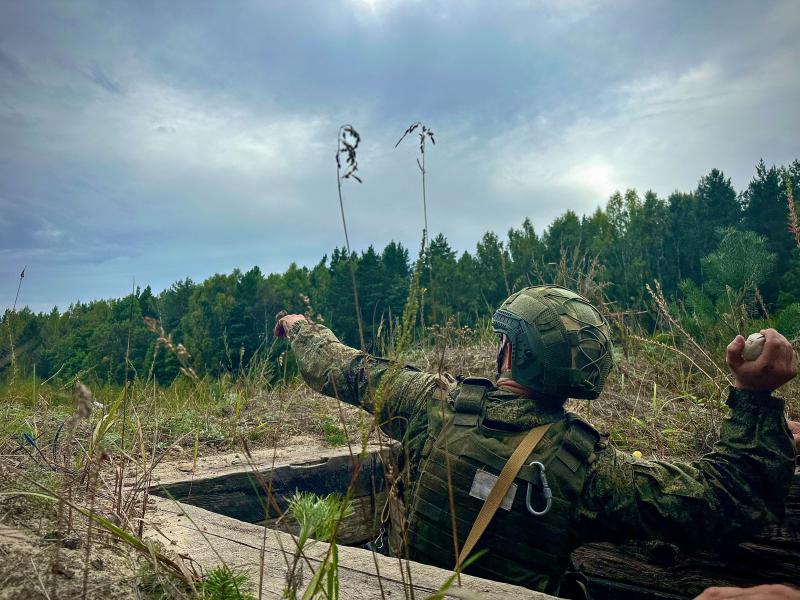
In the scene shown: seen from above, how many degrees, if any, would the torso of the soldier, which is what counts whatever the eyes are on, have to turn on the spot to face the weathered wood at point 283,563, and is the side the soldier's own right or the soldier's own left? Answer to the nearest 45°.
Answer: approximately 90° to the soldier's own left

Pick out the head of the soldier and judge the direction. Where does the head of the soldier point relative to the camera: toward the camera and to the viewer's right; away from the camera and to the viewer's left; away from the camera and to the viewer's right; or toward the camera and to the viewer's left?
away from the camera and to the viewer's left

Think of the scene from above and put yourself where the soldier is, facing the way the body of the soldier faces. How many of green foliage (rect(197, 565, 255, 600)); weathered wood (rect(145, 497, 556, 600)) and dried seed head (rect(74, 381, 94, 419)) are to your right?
0

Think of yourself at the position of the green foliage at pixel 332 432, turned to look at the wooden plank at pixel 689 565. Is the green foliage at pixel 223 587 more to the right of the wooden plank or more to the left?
right

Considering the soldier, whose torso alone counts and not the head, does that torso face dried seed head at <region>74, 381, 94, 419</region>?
no

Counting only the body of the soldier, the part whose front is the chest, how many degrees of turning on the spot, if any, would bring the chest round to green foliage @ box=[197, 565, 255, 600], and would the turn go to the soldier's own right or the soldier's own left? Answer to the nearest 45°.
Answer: approximately 90° to the soldier's own left

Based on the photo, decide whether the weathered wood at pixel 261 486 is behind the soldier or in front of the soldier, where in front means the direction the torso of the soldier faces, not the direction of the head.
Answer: in front

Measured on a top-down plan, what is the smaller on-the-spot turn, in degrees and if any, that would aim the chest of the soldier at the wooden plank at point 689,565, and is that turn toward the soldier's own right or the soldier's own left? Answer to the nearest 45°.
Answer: approximately 90° to the soldier's own right

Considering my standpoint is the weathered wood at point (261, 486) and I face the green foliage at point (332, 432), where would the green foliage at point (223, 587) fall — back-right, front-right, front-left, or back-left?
back-right

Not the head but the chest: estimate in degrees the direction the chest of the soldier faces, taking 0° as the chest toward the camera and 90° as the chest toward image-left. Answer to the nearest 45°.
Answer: approximately 135°
